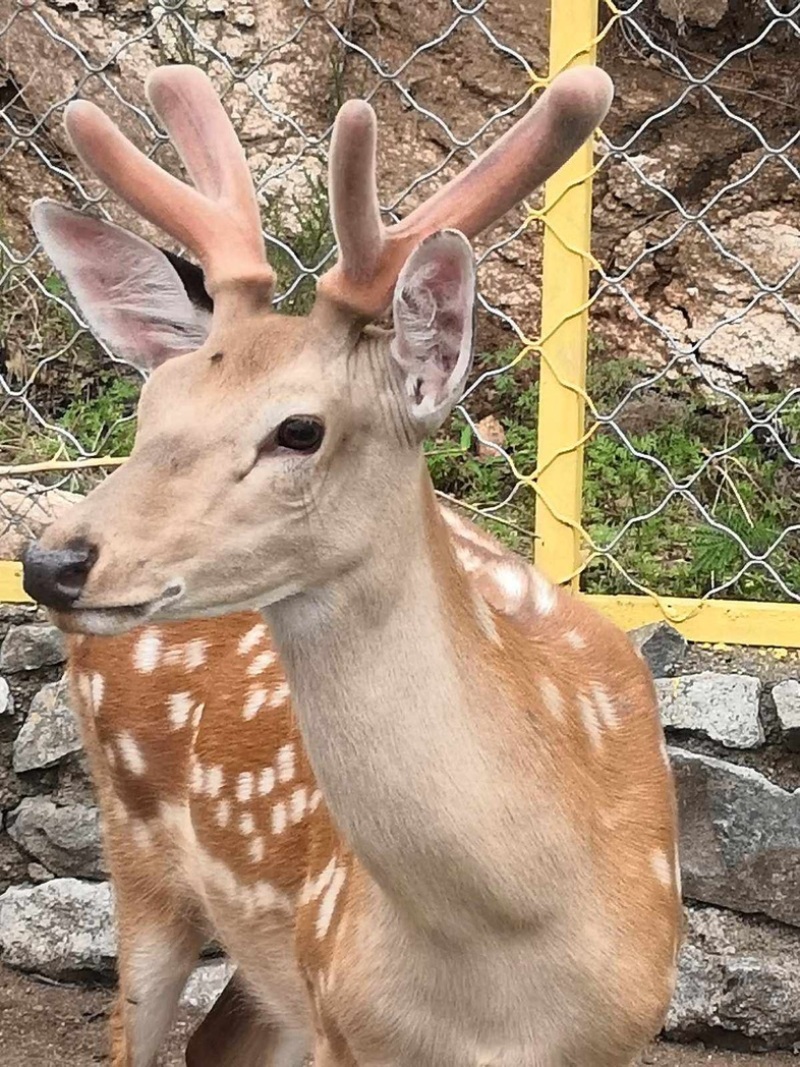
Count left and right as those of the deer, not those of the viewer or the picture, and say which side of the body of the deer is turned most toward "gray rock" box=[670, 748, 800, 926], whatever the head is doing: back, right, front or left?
left

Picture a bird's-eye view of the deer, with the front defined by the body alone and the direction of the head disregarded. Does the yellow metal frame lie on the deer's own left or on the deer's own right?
on the deer's own left

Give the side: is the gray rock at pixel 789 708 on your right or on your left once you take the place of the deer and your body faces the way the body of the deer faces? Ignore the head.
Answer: on your left
